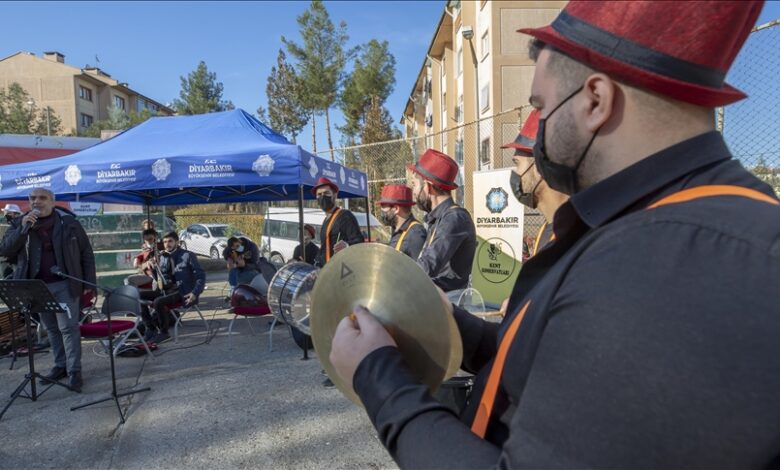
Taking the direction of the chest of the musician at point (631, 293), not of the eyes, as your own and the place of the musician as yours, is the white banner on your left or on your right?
on your right

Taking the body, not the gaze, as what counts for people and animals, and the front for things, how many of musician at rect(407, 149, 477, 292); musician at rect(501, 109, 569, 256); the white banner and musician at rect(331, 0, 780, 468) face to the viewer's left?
3

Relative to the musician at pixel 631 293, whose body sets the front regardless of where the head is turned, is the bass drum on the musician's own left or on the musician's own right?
on the musician's own right

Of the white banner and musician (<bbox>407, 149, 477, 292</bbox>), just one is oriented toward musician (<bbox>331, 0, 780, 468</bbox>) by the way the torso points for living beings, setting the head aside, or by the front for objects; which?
the white banner

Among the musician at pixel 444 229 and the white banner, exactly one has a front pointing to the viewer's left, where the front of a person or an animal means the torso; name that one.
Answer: the musician

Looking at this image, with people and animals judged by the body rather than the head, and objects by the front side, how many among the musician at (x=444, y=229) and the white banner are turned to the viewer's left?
1

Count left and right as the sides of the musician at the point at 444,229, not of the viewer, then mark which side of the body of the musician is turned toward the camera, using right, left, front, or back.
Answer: left

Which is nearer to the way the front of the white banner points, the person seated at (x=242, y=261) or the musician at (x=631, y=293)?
the musician

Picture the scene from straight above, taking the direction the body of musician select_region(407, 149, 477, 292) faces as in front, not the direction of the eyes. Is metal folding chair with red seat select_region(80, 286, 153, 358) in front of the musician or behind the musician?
in front

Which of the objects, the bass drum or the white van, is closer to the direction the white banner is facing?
the bass drum

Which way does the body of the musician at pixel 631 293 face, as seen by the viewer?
to the viewer's left

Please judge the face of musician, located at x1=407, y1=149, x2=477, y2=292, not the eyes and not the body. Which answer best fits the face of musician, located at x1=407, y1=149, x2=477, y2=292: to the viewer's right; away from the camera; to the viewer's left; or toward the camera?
to the viewer's left

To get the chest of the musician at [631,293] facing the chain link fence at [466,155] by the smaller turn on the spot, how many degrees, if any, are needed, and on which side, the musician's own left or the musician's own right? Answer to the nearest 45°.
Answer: approximately 90° to the musician's own right

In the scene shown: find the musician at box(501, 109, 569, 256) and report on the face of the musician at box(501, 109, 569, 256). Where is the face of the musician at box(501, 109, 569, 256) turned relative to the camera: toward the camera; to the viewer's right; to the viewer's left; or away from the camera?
to the viewer's left

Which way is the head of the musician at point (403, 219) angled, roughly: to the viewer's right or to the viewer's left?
to the viewer's left
